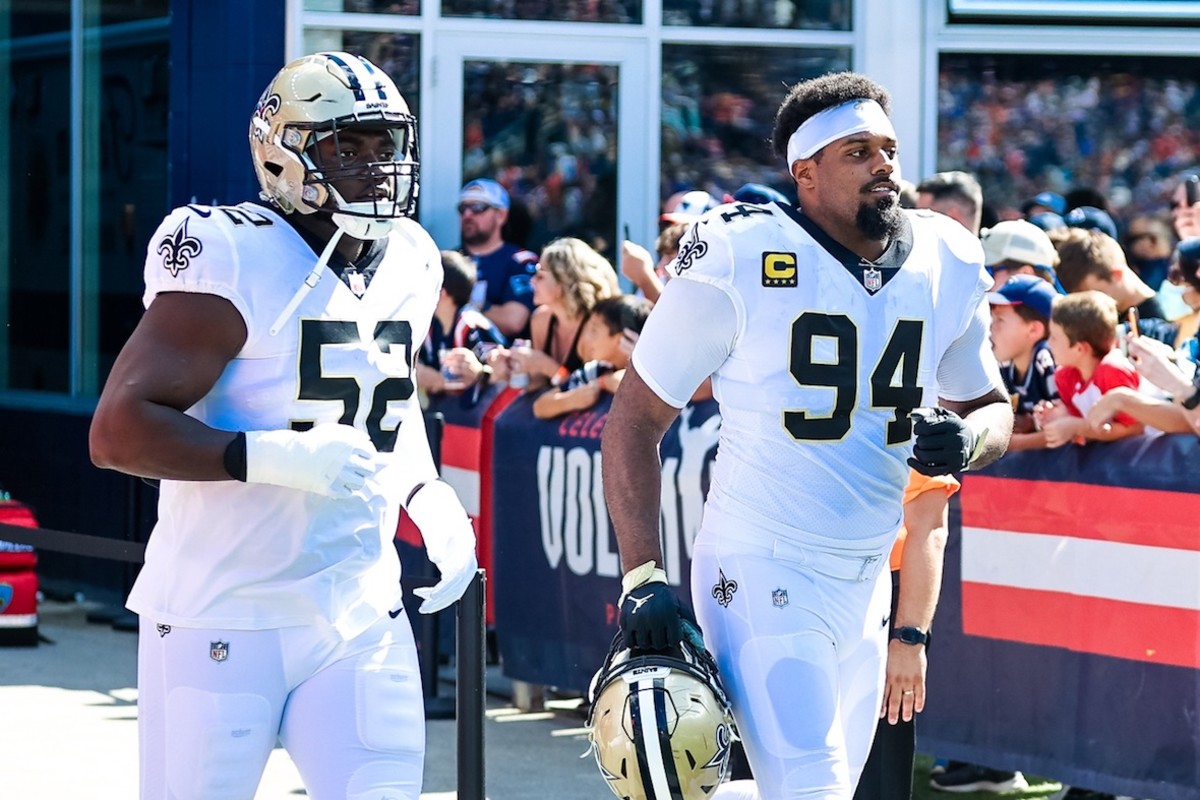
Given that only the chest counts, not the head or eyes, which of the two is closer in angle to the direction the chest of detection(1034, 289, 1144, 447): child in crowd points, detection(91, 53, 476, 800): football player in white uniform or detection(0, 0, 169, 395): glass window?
the football player in white uniform

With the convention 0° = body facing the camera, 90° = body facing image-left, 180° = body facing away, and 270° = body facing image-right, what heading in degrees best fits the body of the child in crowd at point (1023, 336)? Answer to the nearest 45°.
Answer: approximately 45°

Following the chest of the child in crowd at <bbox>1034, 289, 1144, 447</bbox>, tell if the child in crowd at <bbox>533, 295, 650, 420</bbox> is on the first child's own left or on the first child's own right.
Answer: on the first child's own right

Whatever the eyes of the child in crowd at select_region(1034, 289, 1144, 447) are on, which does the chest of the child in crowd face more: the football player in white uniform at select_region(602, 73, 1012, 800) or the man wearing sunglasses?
the football player in white uniform

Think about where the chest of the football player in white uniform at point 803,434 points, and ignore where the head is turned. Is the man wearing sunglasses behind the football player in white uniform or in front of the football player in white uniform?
behind

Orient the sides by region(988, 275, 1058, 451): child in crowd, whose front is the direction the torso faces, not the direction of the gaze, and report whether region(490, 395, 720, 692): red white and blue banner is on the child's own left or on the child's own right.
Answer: on the child's own right

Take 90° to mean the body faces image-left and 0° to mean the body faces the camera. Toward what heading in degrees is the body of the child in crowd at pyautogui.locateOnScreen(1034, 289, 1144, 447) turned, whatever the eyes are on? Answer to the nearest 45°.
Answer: approximately 45°

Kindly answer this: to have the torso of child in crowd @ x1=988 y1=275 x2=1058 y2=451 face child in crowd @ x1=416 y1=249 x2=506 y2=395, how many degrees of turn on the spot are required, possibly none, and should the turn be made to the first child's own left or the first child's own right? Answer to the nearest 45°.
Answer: approximately 90° to the first child's own right
